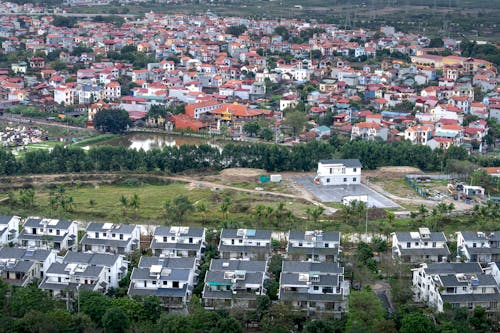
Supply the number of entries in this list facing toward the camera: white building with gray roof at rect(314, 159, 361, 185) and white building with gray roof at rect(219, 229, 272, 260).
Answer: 2

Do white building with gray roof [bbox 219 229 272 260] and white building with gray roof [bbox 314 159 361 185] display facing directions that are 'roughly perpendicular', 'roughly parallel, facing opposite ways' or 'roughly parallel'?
roughly parallel

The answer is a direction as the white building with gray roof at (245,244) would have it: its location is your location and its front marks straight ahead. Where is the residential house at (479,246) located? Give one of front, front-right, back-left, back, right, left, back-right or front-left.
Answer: left

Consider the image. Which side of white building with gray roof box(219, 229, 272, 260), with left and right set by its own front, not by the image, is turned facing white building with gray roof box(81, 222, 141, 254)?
right

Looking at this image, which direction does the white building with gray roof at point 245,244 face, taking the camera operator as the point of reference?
facing the viewer

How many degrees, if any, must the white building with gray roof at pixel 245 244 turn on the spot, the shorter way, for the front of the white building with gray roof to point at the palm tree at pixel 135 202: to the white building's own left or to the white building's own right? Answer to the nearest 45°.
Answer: approximately 135° to the white building's own right

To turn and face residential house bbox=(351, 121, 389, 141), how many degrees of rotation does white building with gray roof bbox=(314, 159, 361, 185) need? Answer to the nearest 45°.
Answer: approximately 180°

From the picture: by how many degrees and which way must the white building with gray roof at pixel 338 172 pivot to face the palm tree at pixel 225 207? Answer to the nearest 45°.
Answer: approximately 45° to its right

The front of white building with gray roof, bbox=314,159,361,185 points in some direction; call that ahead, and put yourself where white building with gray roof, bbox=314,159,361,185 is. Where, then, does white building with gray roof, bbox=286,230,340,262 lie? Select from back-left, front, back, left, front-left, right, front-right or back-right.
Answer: front

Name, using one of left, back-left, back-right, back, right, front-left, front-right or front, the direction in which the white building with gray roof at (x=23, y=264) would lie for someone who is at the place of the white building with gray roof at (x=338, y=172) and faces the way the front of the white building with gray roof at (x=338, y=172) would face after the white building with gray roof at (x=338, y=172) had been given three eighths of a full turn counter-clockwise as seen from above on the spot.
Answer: back

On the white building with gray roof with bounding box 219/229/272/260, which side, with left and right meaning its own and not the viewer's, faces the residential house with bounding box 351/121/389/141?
back

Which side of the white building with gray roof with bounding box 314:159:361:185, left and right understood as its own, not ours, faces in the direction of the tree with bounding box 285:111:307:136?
back

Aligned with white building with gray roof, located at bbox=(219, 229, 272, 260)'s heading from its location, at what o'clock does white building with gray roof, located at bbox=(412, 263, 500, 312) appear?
white building with gray roof, located at bbox=(412, 263, 500, 312) is roughly at 10 o'clock from white building with gray roof, located at bbox=(219, 229, 272, 260).

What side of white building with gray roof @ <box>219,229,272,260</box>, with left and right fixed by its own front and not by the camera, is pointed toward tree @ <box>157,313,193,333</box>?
front

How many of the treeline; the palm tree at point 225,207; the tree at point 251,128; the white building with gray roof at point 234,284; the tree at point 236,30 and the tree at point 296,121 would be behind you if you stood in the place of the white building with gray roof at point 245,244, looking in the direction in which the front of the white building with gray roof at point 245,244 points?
5

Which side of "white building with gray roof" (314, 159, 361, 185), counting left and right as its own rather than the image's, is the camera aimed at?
front

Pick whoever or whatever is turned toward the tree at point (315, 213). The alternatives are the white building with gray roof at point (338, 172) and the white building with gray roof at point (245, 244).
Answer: the white building with gray roof at point (338, 172)

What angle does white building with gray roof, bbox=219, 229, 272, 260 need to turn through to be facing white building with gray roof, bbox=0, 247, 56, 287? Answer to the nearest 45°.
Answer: approximately 90° to its right
